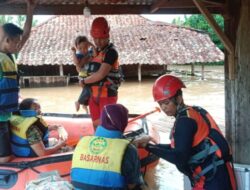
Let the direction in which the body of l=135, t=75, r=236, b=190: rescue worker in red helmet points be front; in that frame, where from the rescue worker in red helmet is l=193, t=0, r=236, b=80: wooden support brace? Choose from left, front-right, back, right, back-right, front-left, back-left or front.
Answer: right

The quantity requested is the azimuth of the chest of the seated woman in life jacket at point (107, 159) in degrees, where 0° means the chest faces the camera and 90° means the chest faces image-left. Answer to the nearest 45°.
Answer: approximately 225°

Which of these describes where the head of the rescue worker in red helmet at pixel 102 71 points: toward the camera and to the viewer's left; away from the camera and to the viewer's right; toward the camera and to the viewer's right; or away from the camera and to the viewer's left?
toward the camera and to the viewer's left

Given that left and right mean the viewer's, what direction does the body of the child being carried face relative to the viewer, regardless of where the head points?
facing the viewer

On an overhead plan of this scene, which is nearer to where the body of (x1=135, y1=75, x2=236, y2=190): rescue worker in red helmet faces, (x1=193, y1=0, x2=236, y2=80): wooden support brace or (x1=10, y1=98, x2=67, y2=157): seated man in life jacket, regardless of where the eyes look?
the seated man in life jacket

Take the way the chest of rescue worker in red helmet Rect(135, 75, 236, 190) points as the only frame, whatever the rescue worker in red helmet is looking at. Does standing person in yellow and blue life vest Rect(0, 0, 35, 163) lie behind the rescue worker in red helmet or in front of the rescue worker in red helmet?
in front

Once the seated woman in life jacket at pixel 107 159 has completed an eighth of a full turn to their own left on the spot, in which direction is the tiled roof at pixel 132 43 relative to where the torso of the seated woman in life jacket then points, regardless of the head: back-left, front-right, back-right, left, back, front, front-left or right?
front

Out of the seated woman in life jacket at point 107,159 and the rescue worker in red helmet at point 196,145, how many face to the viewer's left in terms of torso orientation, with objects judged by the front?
1

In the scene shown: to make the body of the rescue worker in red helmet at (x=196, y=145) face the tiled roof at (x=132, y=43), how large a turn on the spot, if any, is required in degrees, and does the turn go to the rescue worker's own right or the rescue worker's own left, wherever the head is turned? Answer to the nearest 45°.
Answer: approximately 90° to the rescue worker's own right

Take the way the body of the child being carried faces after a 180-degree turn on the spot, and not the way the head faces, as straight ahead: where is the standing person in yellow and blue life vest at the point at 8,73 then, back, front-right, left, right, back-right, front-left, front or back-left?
back-left

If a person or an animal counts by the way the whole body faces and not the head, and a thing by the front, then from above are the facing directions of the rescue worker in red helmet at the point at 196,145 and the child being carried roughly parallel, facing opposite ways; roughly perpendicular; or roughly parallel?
roughly perpendicular

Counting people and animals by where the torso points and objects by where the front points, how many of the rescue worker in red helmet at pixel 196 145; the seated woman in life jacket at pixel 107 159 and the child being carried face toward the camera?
1

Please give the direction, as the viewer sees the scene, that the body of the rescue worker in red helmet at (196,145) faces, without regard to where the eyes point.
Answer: to the viewer's left

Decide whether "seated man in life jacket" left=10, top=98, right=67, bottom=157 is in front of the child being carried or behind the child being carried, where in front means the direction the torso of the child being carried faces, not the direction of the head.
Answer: in front

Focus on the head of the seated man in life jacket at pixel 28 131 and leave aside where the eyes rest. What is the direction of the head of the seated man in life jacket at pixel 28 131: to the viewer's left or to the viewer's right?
to the viewer's right
